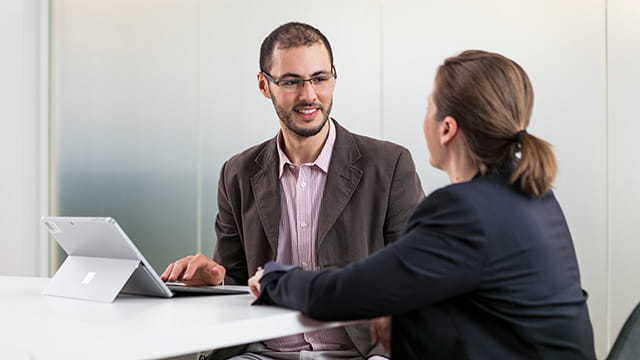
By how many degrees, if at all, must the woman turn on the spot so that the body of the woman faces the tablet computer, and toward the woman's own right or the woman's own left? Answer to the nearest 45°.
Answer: approximately 45° to the woman's own left

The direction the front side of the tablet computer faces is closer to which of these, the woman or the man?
the man

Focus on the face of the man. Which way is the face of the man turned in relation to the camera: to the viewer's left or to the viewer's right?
to the viewer's right

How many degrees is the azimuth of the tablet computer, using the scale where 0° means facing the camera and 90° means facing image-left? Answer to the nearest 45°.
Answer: approximately 225°

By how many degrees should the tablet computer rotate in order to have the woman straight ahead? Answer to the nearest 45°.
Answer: approximately 90° to its right

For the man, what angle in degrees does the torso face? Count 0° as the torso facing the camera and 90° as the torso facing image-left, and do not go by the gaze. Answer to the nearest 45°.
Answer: approximately 0°

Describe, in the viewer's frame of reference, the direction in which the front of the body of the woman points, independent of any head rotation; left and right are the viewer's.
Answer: facing away from the viewer and to the left of the viewer

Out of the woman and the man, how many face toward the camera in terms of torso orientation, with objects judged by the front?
1

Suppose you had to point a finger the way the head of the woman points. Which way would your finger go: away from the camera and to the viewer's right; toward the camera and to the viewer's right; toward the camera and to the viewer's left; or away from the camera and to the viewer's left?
away from the camera and to the viewer's left
